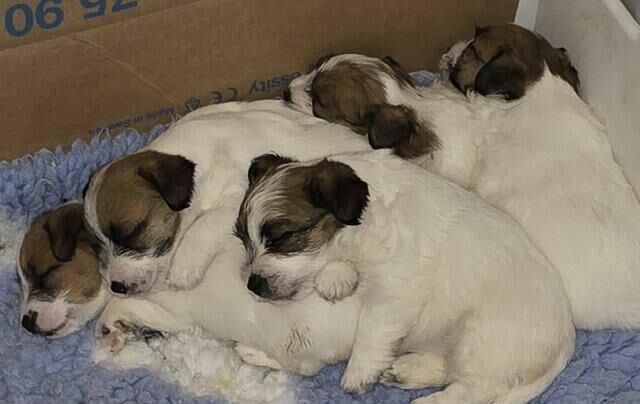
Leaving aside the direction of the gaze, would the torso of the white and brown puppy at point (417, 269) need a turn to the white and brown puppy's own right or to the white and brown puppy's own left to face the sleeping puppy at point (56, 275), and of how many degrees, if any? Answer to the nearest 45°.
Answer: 0° — it already faces it

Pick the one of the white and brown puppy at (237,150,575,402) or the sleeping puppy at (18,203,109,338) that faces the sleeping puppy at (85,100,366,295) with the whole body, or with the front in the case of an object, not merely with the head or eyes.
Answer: the white and brown puppy

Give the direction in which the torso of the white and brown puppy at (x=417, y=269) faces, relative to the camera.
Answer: to the viewer's left

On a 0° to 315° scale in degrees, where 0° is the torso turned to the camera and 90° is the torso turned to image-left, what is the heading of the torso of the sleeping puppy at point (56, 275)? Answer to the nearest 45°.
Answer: approximately 45°
